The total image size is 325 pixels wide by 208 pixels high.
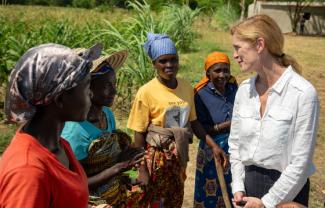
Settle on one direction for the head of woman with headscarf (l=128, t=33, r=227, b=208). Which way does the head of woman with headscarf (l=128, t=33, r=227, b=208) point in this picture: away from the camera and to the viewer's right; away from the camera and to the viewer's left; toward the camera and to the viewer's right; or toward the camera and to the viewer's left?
toward the camera and to the viewer's right

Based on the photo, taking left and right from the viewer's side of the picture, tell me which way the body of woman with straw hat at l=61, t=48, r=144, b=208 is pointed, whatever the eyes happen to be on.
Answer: facing the viewer and to the right of the viewer

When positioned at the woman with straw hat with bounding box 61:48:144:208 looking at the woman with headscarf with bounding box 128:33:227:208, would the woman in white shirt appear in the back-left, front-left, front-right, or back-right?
front-right

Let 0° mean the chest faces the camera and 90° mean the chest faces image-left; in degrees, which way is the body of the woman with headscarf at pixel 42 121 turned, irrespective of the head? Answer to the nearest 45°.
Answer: approximately 270°

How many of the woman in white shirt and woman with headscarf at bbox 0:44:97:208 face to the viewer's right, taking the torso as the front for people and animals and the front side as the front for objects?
1

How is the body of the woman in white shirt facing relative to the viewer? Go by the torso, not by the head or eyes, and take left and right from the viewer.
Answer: facing the viewer and to the left of the viewer

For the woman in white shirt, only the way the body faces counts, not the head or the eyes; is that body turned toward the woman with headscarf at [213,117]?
no

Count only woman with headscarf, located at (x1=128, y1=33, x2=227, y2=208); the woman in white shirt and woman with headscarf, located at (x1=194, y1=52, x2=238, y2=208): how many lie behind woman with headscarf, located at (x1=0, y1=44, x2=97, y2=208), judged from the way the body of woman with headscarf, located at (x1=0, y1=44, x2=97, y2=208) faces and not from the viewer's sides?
0

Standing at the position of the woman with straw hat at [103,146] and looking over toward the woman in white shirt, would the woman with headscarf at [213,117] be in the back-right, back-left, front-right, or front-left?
front-left

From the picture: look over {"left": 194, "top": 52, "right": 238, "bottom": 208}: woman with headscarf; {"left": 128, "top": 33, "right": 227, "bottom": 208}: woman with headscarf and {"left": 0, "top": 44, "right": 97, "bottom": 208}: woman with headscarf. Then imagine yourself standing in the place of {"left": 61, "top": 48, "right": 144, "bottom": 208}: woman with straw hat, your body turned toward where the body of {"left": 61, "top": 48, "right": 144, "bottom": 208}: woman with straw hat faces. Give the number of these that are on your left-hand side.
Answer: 2

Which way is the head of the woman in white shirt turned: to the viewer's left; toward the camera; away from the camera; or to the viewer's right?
to the viewer's left

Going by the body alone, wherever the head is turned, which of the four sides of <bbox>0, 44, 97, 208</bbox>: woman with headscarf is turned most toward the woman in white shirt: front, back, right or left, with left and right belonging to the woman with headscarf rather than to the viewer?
front

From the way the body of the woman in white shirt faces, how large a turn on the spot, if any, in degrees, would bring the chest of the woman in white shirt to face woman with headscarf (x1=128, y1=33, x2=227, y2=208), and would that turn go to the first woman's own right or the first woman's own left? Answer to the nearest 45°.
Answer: approximately 90° to the first woman's own right

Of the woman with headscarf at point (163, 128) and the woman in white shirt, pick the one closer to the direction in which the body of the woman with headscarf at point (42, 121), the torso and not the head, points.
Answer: the woman in white shirt

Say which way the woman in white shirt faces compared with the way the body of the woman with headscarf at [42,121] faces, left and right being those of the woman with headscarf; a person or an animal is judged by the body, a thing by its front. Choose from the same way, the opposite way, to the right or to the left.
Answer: the opposite way
